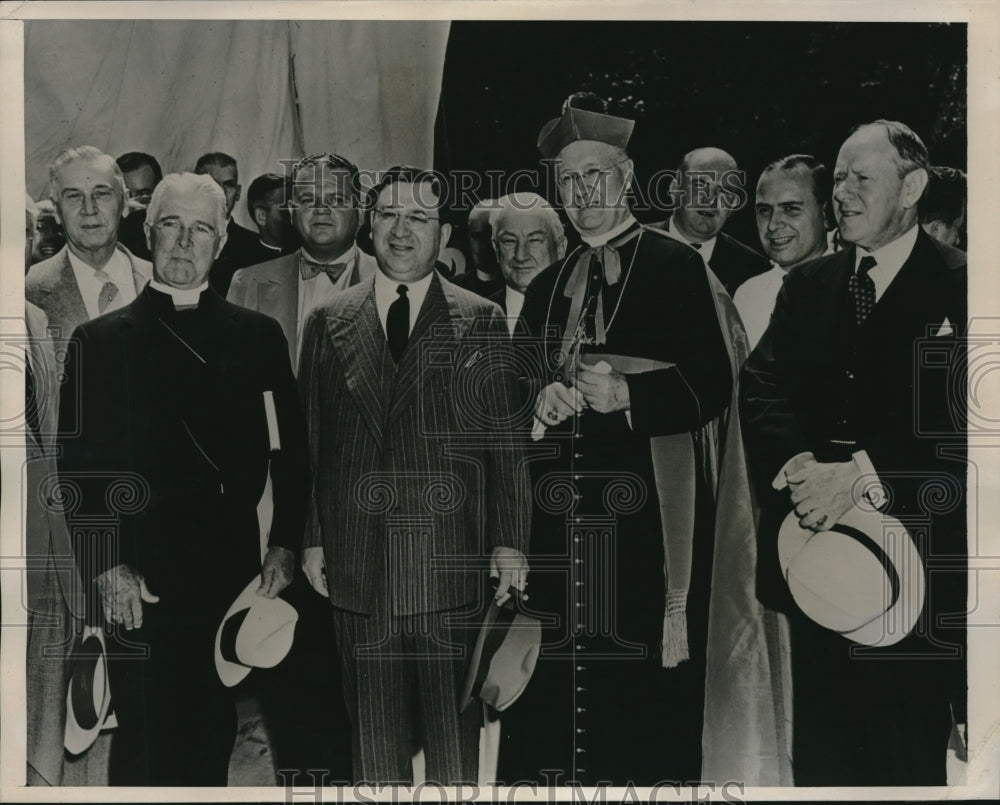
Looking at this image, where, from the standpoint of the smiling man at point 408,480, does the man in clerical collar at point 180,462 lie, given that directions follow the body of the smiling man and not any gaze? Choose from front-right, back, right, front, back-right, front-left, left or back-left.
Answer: right

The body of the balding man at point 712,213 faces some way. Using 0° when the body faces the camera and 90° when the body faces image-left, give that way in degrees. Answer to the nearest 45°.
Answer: approximately 0°

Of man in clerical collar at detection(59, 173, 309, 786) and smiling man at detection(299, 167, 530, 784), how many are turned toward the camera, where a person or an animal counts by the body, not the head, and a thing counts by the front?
2

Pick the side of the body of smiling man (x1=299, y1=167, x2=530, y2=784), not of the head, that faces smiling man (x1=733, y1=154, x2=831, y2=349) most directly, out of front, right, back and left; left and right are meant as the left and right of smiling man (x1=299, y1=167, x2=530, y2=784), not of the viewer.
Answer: left

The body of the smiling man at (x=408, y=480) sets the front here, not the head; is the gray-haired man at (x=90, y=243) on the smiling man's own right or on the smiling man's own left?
on the smiling man's own right

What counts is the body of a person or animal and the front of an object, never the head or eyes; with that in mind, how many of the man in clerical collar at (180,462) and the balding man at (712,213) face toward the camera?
2

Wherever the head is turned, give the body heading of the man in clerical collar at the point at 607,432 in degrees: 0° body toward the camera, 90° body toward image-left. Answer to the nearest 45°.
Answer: approximately 45°

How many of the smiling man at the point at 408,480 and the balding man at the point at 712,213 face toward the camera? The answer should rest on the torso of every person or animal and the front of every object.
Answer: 2

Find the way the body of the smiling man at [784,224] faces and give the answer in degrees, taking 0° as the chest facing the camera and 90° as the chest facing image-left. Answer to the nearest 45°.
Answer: approximately 45°
